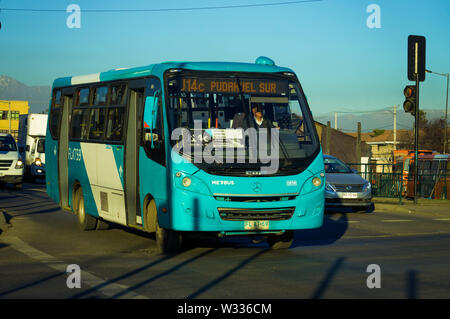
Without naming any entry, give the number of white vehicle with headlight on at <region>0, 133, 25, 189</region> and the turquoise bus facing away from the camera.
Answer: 0

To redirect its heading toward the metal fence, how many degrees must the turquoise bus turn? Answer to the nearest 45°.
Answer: approximately 90° to its left

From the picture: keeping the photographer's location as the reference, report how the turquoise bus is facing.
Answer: facing the viewer and to the right of the viewer

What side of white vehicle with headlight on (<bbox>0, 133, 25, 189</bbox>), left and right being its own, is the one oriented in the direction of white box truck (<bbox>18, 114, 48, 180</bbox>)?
back

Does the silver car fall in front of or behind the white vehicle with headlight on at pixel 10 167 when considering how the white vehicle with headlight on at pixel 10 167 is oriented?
in front

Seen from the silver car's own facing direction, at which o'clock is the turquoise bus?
The turquoise bus is roughly at 2 o'clock from the silver car.

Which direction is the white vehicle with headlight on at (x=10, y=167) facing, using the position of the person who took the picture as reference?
facing the viewer

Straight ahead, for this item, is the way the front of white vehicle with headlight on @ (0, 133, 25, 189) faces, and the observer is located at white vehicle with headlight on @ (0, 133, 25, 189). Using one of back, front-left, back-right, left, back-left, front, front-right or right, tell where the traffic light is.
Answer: front-left

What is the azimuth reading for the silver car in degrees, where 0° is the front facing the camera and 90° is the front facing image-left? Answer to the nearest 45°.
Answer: approximately 315°

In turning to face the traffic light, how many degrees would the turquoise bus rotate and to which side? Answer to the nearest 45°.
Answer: approximately 90° to its left

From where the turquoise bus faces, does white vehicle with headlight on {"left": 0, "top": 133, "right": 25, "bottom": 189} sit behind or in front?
behind

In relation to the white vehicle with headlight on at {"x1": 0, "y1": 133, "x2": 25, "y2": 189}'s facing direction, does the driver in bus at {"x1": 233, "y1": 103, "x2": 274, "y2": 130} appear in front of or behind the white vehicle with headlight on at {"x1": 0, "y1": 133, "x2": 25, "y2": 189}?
in front
